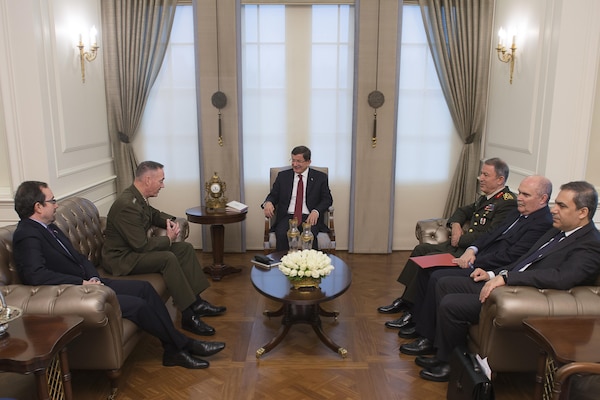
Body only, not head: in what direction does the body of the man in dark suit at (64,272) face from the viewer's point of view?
to the viewer's right

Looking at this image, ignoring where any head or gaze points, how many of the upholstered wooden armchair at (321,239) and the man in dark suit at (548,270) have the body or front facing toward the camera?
1

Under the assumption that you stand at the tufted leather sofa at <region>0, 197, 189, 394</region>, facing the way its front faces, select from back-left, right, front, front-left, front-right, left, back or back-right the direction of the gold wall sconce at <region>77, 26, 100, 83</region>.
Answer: left

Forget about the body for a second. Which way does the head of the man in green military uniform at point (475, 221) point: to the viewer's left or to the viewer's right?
to the viewer's left

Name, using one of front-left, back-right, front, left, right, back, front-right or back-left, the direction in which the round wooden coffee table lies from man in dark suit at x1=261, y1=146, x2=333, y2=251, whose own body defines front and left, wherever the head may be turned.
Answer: front

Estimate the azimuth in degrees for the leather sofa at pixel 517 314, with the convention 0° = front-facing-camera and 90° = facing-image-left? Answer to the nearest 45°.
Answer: approximately 90°

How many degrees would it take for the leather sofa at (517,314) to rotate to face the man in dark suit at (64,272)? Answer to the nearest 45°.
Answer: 0° — it already faces them

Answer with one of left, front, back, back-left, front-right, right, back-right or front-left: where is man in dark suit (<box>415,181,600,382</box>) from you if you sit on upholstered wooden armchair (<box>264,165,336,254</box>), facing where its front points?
front-left

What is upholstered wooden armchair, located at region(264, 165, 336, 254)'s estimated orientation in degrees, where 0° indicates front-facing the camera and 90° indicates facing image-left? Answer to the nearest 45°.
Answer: approximately 0°

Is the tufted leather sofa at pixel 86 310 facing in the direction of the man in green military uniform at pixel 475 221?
yes

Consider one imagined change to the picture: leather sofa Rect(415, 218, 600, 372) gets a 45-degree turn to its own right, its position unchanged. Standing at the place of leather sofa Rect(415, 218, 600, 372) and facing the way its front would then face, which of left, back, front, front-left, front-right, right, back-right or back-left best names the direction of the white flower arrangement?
front-left

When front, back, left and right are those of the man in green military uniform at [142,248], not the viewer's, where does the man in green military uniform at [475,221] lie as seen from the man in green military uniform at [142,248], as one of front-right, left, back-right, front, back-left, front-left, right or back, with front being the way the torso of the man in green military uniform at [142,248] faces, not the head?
front

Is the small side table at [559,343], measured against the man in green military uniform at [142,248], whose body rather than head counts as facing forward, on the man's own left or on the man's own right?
on the man's own right

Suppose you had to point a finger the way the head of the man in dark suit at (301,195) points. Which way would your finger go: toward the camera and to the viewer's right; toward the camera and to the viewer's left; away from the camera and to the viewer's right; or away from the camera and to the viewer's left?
toward the camera and to the viewer's left

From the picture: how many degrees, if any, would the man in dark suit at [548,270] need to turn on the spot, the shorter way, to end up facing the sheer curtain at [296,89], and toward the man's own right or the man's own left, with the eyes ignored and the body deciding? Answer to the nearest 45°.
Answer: approximately 45° to the man's own right

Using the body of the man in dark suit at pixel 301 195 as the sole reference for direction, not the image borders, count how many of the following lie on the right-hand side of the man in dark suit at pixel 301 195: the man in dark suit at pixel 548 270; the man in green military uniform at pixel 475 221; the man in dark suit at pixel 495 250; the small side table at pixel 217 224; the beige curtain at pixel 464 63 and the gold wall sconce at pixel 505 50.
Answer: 1

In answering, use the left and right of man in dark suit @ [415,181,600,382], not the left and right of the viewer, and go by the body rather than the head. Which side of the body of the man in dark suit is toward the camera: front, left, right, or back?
left

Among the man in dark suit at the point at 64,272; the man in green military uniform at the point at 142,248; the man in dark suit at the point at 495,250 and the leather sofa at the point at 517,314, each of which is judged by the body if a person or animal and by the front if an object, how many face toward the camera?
0

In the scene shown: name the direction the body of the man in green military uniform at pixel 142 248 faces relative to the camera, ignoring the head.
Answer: to the viewer's right

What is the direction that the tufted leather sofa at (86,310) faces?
to the viewer's right

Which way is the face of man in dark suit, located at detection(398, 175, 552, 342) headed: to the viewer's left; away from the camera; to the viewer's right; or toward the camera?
to the viewer's left

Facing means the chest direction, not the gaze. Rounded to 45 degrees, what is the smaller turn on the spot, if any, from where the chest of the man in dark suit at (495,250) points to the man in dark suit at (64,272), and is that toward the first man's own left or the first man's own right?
approximately 45° to the first man's own left
